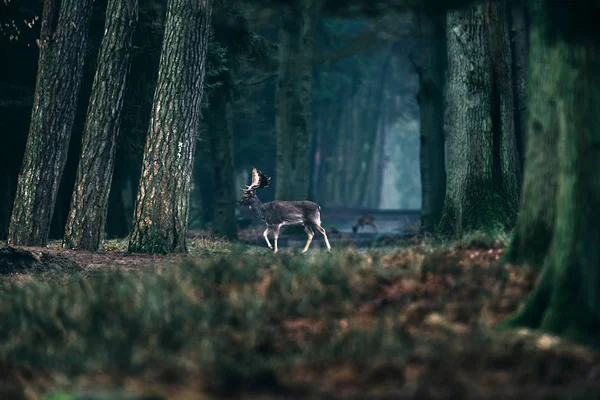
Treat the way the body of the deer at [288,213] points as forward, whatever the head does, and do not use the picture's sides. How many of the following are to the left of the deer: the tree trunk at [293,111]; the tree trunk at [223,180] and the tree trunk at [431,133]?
0

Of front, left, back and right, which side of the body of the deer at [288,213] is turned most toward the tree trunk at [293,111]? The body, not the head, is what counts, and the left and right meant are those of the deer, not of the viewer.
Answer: right

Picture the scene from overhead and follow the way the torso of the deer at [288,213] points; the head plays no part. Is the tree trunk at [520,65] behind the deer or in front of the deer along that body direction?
behind

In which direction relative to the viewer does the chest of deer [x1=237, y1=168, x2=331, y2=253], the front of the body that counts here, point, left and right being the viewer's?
facing to the left of the viewer

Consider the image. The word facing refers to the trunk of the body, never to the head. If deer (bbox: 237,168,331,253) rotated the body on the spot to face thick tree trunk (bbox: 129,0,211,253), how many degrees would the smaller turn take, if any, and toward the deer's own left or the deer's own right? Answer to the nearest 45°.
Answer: approximately 45° to the deer's own left

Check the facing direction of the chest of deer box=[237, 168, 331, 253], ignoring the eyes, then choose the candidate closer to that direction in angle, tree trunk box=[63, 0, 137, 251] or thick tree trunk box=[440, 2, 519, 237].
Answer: the tree trunk

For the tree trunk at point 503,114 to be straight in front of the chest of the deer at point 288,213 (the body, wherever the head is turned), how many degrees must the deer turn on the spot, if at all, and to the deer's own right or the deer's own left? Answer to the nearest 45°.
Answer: approximately 135° to the deer's own right

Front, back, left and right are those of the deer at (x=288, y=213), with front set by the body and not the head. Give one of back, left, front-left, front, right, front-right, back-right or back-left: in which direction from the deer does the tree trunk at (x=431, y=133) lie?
back-right
